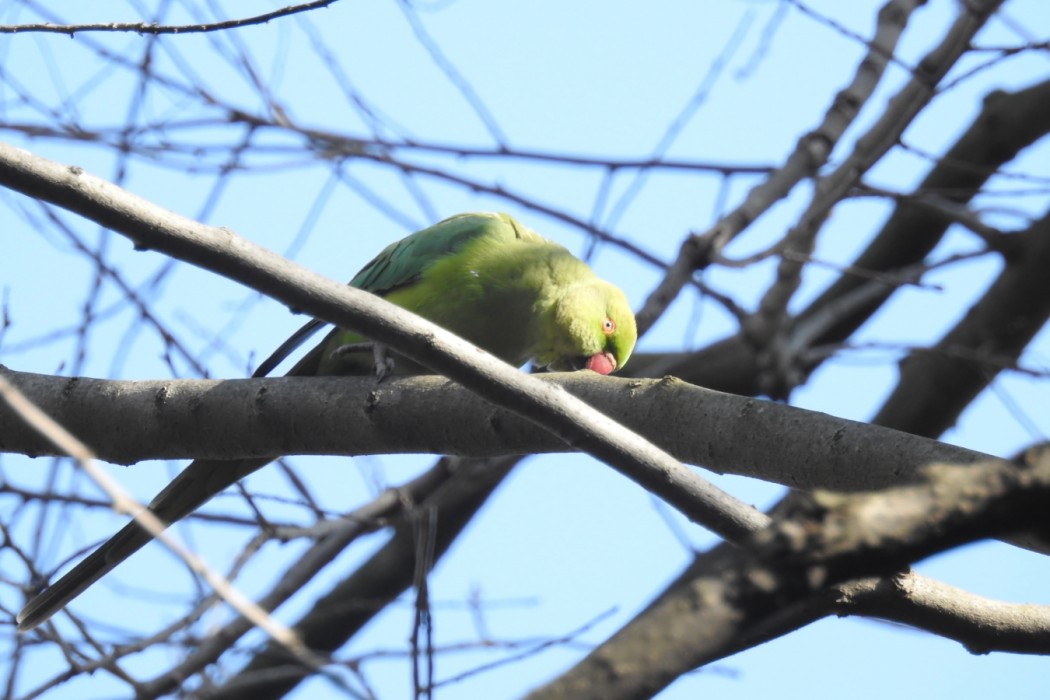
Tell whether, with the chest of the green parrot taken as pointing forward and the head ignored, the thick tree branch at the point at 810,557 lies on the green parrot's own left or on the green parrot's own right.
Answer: on the green parrot's own right

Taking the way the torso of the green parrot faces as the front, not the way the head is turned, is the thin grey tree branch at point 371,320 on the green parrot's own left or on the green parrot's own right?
on the green parrot's own right

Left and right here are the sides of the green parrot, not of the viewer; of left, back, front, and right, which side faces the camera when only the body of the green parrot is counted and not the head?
right
